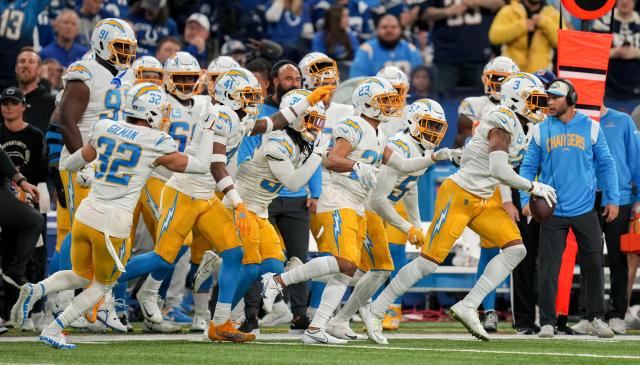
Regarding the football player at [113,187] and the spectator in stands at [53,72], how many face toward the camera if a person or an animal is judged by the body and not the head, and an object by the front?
1

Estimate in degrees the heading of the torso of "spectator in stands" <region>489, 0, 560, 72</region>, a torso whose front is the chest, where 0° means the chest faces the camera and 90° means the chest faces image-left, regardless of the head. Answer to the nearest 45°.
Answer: approximately 0°

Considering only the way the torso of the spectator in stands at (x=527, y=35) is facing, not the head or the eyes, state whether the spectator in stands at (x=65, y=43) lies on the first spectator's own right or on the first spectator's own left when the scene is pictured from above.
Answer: on the first spectator's own right

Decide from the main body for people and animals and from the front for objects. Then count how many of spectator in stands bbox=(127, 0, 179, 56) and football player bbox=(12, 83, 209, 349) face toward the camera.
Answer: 1

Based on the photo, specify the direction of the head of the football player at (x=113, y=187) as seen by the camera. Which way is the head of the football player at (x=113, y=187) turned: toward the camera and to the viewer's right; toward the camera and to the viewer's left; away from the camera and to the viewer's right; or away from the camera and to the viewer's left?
away from the camera and to the viewer's right

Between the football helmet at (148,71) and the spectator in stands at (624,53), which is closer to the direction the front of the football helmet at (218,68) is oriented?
the spectator in stands

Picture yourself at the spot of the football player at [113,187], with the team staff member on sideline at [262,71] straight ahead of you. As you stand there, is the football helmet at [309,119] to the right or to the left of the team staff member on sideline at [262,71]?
right

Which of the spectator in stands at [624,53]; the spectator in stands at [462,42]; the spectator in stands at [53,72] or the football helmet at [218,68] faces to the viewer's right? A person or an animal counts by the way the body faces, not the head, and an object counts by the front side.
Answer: the football helmet
